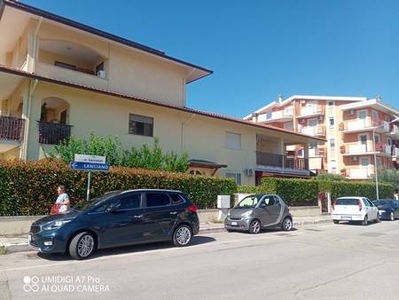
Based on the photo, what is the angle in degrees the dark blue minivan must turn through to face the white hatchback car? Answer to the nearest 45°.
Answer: approximately 180°

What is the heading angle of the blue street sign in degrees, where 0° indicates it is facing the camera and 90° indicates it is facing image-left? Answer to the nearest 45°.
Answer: approximately 0°

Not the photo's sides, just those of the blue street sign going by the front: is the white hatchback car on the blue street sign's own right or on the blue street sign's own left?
on the blue street sign's own left

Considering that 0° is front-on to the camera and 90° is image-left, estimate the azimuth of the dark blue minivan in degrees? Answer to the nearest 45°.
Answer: approximately 45°

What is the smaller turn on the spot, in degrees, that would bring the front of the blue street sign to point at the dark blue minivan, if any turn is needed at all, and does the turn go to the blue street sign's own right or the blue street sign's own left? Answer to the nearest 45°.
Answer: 0° — it already faces it

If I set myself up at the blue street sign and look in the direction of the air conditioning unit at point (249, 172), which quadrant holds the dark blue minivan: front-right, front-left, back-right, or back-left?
back-right

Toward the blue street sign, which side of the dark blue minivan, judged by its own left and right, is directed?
right

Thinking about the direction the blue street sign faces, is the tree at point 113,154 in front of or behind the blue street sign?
behind
